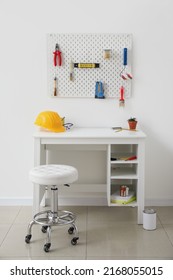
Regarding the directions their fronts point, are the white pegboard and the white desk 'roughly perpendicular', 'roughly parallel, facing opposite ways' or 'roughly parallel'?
roughly parallel

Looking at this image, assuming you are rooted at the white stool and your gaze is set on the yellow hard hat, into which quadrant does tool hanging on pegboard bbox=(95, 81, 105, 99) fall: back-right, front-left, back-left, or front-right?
front-right

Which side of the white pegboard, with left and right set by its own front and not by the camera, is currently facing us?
front

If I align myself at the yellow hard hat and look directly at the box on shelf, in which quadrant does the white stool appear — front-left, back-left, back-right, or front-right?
front-right

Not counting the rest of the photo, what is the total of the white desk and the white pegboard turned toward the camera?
2

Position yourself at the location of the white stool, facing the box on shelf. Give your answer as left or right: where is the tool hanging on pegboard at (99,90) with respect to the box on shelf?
left

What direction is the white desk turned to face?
toward the camera
